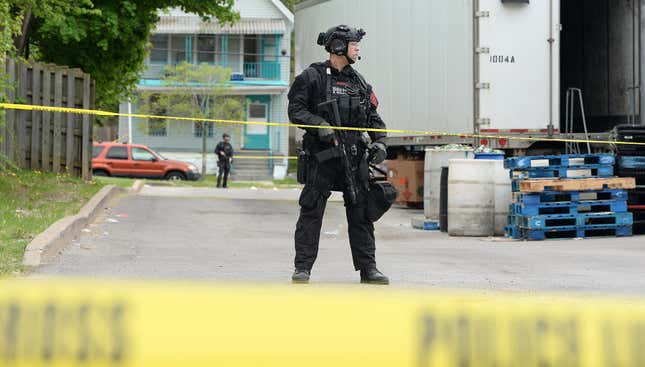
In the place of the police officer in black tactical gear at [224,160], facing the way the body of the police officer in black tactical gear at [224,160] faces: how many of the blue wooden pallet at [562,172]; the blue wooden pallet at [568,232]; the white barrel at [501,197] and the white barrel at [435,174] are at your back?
0

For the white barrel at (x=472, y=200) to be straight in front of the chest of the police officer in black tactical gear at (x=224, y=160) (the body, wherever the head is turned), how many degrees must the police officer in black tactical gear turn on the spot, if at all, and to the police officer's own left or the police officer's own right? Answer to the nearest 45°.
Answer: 0° — they already face it

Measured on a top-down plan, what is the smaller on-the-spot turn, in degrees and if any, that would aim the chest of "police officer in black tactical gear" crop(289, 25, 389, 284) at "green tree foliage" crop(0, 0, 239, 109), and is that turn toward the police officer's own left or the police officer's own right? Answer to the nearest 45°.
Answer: approximately 135° to the police officer's own left

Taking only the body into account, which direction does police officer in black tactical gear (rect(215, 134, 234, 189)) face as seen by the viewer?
toward the camera

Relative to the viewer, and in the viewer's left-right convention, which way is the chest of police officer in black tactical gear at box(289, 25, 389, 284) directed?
facing the viewer and to the right of the viewer

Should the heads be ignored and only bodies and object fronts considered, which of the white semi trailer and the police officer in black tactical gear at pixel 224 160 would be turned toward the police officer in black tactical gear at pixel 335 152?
the police officer in black tactical gear at pixel 224 160

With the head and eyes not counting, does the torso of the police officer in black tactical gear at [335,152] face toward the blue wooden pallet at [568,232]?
no

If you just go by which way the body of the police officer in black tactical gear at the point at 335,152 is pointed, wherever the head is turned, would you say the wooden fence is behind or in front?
behind

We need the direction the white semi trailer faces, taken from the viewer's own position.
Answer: facing away from the viewer and to the left of the viewer

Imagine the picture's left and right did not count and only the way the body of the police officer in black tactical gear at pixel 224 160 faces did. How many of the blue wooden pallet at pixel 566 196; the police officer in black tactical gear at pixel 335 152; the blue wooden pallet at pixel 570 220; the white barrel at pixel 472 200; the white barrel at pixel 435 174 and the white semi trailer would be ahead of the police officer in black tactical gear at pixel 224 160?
6

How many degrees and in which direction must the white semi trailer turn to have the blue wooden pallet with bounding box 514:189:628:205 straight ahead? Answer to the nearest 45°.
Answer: approximately 135° to its left

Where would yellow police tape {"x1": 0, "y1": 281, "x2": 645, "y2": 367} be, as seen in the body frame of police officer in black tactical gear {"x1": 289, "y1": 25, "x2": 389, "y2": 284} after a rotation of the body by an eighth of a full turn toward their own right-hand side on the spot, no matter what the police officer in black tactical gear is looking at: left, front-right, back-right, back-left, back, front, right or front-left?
front

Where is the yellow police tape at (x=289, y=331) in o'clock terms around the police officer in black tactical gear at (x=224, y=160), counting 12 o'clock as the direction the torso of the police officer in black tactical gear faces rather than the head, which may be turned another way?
The yellow police tape is roughly at 12 o'clock from the police officer in black tactical gear.

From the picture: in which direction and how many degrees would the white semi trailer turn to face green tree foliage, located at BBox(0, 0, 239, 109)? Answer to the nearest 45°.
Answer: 0° — it already faces it

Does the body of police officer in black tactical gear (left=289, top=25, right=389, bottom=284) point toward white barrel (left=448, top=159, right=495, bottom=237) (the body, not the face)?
no

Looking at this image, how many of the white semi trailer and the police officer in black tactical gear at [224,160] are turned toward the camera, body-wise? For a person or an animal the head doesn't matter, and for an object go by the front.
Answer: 1

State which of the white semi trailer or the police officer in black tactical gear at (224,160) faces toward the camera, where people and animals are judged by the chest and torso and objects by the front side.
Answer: the police officer in black tactical gear

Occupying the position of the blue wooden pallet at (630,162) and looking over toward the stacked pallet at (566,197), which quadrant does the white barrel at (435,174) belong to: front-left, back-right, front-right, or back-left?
front-right
